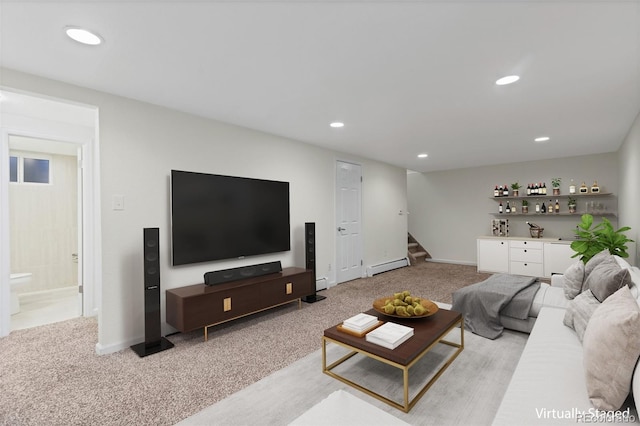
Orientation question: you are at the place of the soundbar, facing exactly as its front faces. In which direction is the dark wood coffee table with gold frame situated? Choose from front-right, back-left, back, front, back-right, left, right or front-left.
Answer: front

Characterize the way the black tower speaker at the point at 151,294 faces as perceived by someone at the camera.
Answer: facing the viewer and to the right of the viewer

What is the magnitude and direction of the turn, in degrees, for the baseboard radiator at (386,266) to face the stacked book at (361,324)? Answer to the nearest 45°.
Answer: approximately 45° to its right

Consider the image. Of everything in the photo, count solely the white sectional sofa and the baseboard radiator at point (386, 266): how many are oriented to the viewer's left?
1

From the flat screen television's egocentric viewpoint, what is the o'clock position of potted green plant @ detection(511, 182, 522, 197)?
The potted green plant is roughly at 10 o'clock from the flat screen television.

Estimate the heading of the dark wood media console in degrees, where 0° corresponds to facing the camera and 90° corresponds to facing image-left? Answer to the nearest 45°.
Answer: approximately 315°

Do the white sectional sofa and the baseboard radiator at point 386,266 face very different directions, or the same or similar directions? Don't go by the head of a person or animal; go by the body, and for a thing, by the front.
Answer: very different directions

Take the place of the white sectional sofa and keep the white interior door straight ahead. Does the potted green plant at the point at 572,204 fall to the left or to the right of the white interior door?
right

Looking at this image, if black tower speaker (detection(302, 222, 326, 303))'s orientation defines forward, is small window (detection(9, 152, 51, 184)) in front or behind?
behind

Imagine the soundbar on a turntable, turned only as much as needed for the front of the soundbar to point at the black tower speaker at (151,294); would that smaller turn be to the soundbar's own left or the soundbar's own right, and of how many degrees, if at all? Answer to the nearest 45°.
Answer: approximately 90° to the soundbar's own right
